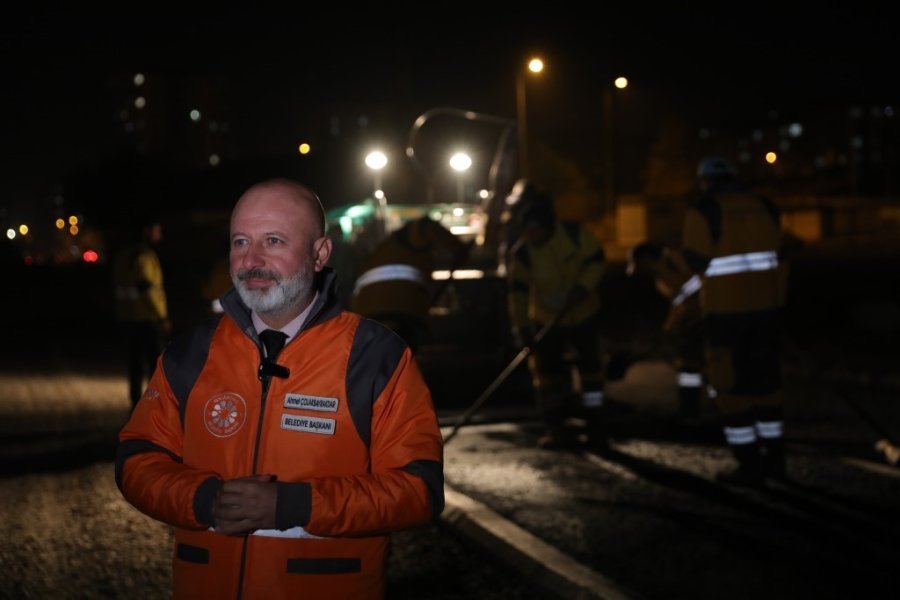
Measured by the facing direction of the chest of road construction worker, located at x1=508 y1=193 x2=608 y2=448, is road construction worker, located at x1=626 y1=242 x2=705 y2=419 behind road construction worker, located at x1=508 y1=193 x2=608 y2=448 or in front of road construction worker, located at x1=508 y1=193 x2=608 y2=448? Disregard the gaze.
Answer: behind

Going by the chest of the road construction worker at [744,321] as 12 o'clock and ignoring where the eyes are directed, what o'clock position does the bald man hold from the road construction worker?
The bald man is roughly at 8 o'clock from the road construction worker.

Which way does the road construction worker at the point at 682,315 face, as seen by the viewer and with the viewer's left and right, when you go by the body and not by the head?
facing to the left of the viewer

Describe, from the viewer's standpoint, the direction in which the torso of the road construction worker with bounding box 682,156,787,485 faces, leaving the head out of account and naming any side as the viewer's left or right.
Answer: facing away from the viewer and to the left of the viewer

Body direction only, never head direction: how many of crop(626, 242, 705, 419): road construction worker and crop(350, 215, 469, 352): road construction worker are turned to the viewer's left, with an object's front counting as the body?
1

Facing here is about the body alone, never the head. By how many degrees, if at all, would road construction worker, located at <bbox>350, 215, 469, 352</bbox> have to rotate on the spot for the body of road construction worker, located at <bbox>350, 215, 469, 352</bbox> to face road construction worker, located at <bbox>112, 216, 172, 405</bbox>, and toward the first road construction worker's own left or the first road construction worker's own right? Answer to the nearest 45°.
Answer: approximately 135° to the first road construction worker's own left
